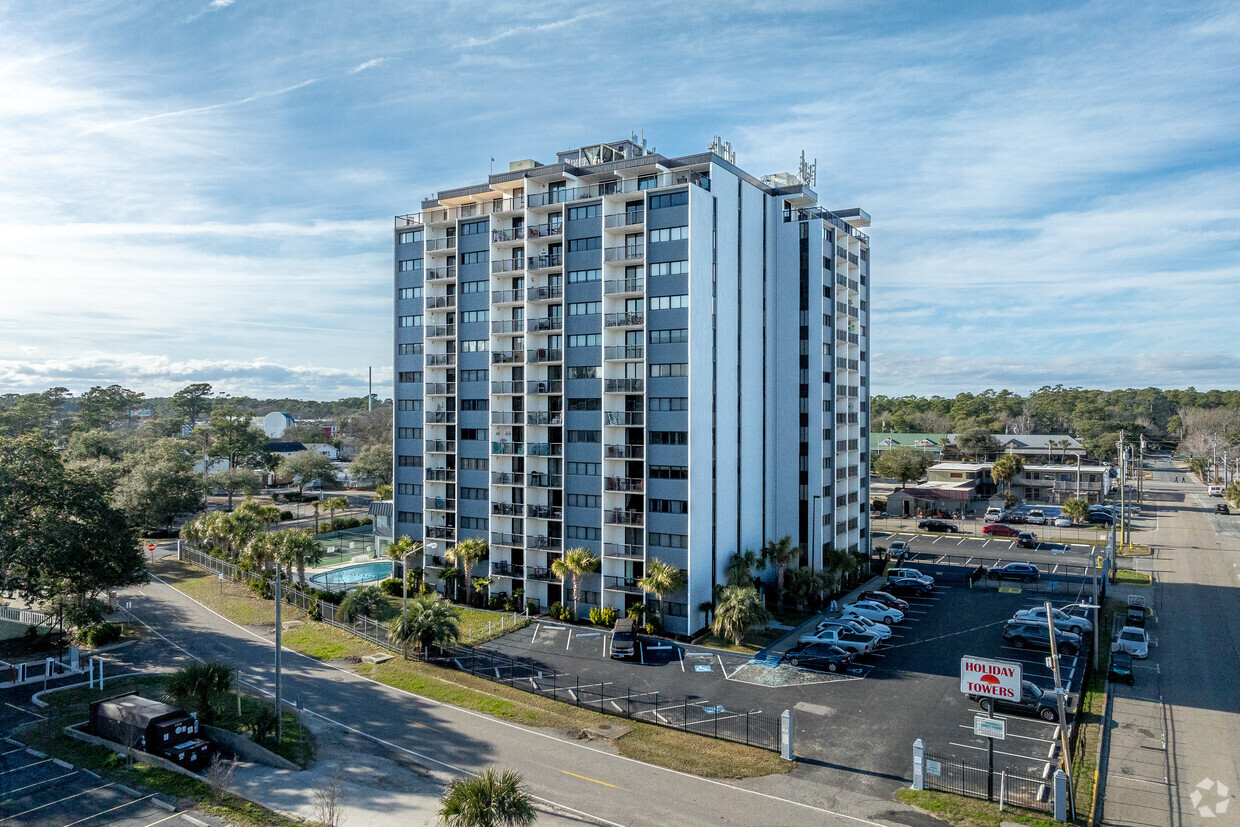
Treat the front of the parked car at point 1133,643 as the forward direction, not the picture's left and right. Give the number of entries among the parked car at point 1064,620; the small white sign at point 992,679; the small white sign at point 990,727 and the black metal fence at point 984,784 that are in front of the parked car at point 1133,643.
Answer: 3

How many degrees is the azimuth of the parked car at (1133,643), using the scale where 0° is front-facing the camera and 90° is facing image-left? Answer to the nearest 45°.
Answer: approximately 0°

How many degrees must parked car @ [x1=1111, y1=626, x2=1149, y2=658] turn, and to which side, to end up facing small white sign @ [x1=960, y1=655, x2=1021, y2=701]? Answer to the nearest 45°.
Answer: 0° — it already faces it

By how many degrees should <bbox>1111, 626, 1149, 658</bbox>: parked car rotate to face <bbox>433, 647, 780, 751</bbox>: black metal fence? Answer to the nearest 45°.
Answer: approximately 45° to its right

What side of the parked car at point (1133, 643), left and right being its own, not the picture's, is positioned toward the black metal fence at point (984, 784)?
front

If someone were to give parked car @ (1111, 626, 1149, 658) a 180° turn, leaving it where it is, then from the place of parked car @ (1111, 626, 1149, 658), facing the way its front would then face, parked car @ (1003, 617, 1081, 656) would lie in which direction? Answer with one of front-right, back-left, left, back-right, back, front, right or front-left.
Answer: left

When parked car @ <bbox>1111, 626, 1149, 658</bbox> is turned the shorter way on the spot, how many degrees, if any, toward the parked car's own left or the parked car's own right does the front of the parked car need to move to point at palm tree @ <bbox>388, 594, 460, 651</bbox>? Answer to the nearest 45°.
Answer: approximately 45° to the parked car's own right

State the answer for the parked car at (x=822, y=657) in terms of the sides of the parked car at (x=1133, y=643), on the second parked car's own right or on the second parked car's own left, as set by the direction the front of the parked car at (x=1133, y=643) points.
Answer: on the second parked car's own right
